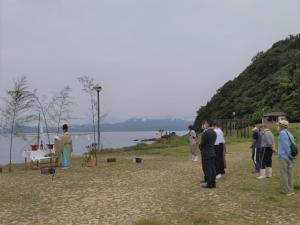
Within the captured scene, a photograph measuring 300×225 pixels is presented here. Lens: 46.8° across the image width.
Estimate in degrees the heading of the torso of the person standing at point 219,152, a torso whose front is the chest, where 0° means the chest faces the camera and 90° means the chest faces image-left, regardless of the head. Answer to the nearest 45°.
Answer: approximately 90°

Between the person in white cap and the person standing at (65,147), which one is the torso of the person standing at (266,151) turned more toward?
the person standing

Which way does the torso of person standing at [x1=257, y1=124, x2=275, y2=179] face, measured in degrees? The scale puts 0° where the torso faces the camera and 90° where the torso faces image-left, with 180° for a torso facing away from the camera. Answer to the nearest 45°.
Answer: approximately 90°

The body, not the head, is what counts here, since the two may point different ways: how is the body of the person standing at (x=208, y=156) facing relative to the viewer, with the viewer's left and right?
facing away from the viewer and to the left of the viewer

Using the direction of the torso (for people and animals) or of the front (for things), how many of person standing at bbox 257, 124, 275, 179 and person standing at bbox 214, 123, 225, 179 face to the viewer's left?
2

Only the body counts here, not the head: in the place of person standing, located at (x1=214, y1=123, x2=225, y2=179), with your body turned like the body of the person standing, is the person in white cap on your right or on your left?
on your left
